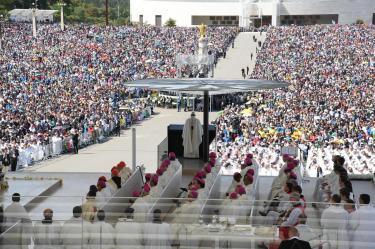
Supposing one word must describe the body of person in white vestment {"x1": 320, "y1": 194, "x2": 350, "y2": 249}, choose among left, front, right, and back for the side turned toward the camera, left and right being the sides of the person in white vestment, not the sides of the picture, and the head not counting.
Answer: back

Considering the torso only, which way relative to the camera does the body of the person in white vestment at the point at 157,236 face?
away from the camera

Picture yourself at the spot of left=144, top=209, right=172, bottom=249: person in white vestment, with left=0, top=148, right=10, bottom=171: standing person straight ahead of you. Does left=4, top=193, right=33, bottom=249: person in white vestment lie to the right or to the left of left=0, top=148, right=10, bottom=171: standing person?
left

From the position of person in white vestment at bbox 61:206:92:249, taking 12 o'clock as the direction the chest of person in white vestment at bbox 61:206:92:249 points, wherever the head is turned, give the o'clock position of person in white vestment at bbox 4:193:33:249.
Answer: person in white vestment at bbox 4:193:33:249 is roughly at 10 o'clock from person in white vestment at bbox 61:206:92:249.
